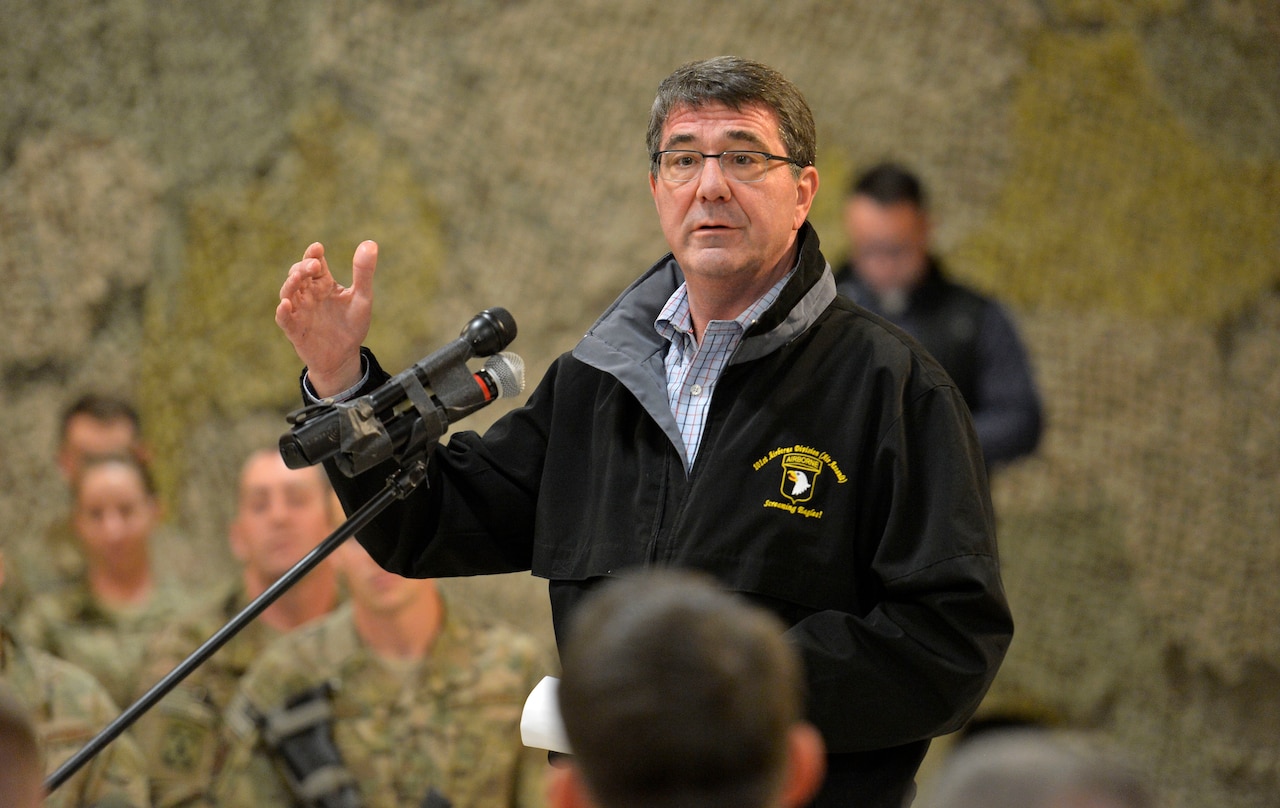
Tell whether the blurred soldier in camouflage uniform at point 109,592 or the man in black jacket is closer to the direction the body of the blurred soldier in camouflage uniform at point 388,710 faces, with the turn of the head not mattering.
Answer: the man in black jacket

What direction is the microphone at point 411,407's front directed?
to the viewer's right

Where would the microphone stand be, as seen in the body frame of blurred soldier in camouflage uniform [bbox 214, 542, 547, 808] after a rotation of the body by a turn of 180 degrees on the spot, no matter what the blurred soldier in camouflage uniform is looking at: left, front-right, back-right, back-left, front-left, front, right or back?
back

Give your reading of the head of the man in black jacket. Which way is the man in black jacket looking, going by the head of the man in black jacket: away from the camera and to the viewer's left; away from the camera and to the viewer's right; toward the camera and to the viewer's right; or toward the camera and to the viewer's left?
toward the camera and to the viewer's left

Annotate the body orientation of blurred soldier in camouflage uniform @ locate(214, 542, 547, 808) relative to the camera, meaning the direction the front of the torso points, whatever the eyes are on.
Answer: toward the camera

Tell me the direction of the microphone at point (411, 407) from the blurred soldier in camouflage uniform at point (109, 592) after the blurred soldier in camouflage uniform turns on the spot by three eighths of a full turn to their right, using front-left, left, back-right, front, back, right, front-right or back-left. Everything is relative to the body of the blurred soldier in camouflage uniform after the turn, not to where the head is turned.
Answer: back-left

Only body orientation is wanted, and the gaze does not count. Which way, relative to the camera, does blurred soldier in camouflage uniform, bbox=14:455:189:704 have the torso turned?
toward the camera

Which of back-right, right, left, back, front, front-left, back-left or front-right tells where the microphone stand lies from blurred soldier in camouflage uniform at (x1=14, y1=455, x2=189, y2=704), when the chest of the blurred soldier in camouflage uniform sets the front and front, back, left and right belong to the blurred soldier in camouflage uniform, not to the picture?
front

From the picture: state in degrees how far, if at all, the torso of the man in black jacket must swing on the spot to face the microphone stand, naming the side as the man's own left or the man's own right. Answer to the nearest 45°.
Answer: approximately 45° to the man's own right
